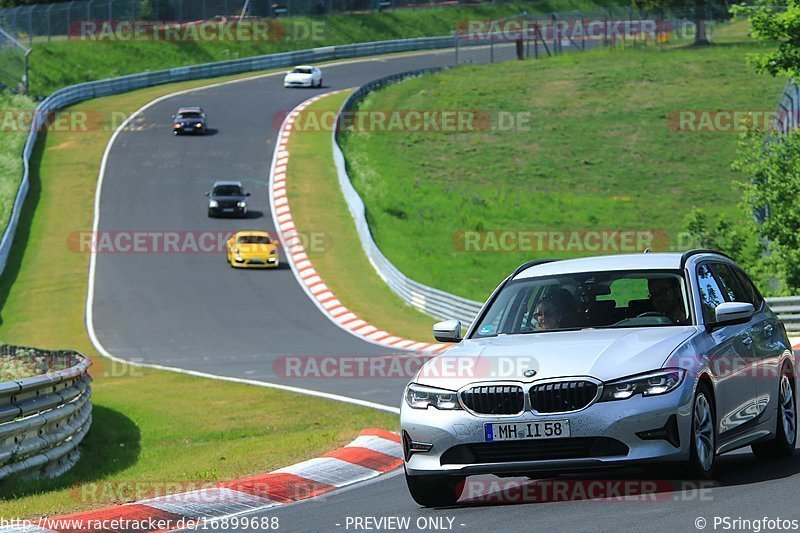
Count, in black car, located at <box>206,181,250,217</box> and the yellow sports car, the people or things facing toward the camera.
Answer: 2

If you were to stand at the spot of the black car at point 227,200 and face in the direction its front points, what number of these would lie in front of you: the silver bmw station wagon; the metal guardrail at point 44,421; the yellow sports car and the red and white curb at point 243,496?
4

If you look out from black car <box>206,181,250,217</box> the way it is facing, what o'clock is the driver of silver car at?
The driver of silver car is roughly at 12 o'clock from the black car.

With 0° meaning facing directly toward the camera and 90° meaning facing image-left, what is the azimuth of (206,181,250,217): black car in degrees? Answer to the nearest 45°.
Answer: approximately 0°

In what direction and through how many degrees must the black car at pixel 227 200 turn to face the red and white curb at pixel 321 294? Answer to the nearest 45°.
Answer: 0° — it already faces it

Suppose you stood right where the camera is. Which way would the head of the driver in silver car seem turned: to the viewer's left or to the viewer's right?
to the viewer's left

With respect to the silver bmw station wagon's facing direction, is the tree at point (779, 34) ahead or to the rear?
to the rear

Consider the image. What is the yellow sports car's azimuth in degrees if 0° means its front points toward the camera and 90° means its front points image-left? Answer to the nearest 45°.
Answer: approximately 0°

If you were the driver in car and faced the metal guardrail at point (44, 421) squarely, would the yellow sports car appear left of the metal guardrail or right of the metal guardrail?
right

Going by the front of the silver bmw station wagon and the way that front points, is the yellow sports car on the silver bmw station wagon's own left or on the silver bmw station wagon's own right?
on the silver bmw station wagon's own right

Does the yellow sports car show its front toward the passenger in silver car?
yes

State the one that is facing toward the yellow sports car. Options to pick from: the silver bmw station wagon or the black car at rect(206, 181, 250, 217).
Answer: the black car

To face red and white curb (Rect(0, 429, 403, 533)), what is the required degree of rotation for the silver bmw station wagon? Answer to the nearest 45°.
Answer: approximately 45° to its right
